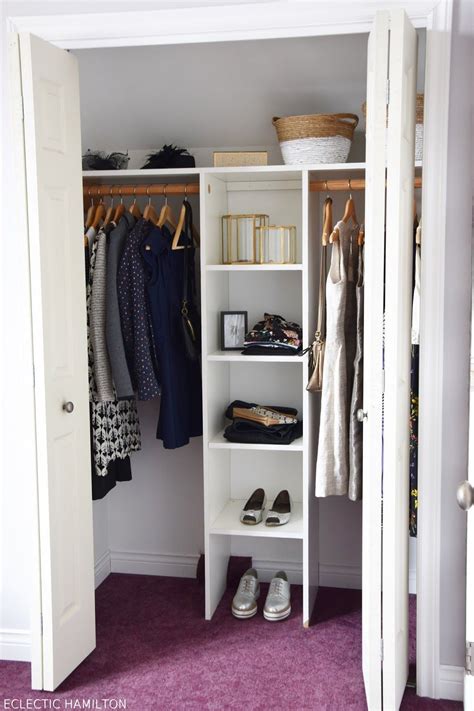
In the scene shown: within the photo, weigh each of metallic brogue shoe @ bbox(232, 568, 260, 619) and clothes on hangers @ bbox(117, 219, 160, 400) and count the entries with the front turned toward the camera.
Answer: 1

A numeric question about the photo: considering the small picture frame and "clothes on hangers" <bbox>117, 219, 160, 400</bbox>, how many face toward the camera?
1

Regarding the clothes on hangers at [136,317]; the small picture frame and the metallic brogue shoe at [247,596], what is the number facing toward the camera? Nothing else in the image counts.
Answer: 2

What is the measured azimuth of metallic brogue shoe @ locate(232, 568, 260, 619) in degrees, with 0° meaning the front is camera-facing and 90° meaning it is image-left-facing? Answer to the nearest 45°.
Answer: approximately 0°
